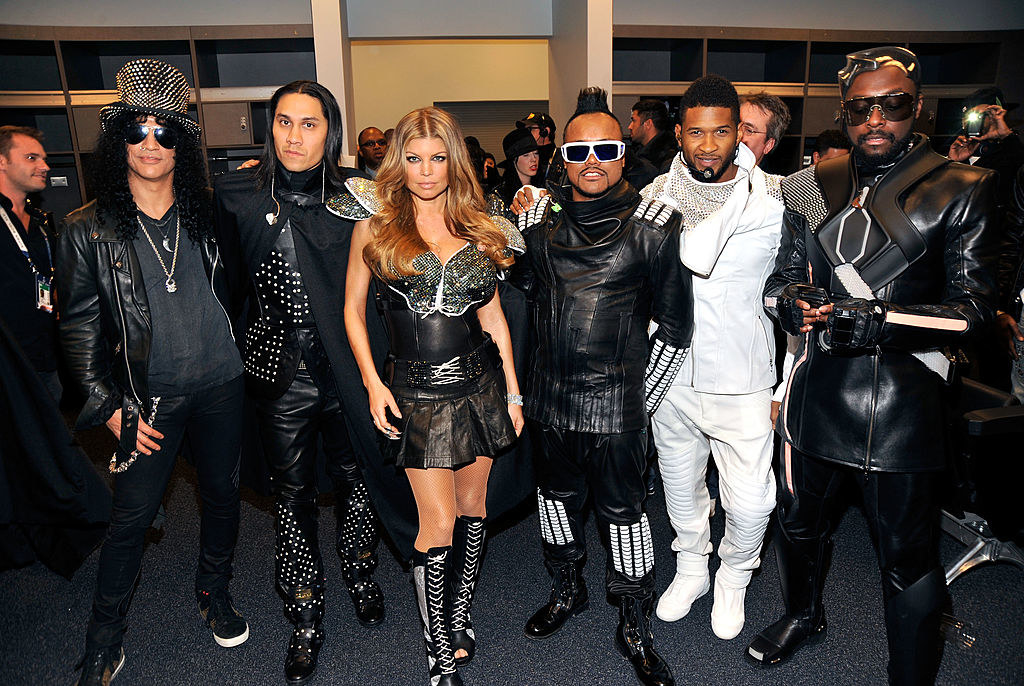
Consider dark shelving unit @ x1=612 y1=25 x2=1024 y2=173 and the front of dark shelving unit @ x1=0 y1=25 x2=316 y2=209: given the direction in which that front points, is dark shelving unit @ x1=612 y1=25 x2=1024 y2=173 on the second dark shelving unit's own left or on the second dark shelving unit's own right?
on the second dark shelving unit's own left

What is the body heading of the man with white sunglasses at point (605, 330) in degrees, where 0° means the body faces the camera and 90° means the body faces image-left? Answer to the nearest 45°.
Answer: approximately 0°

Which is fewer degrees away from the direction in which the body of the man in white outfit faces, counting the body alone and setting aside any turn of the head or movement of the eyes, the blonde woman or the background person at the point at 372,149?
the blonde woman

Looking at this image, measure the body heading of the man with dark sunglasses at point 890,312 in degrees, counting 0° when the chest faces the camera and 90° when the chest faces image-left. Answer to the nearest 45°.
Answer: approximately 45°

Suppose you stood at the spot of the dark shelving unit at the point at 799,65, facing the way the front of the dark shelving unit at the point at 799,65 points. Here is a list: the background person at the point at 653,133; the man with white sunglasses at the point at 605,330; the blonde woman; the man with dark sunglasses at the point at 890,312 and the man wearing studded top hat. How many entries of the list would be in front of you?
5

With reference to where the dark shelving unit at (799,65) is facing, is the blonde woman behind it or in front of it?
in front

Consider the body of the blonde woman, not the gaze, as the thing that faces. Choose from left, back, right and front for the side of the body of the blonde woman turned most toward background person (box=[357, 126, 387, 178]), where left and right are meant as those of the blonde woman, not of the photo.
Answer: back

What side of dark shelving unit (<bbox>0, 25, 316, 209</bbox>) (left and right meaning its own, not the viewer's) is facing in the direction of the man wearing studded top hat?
front

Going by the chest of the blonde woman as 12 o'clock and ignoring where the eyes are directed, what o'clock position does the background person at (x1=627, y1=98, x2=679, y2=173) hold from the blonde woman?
The background person is roughly at 7 o'clock from the blonde woman.

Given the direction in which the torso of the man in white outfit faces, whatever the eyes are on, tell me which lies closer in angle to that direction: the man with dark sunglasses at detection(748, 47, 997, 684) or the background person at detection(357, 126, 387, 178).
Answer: the man with dark sunglasses

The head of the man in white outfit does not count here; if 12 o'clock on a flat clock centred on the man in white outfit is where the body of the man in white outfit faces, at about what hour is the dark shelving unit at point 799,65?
The dark shelving unit is roughly at 6 o'clock from the man in white outfit.
